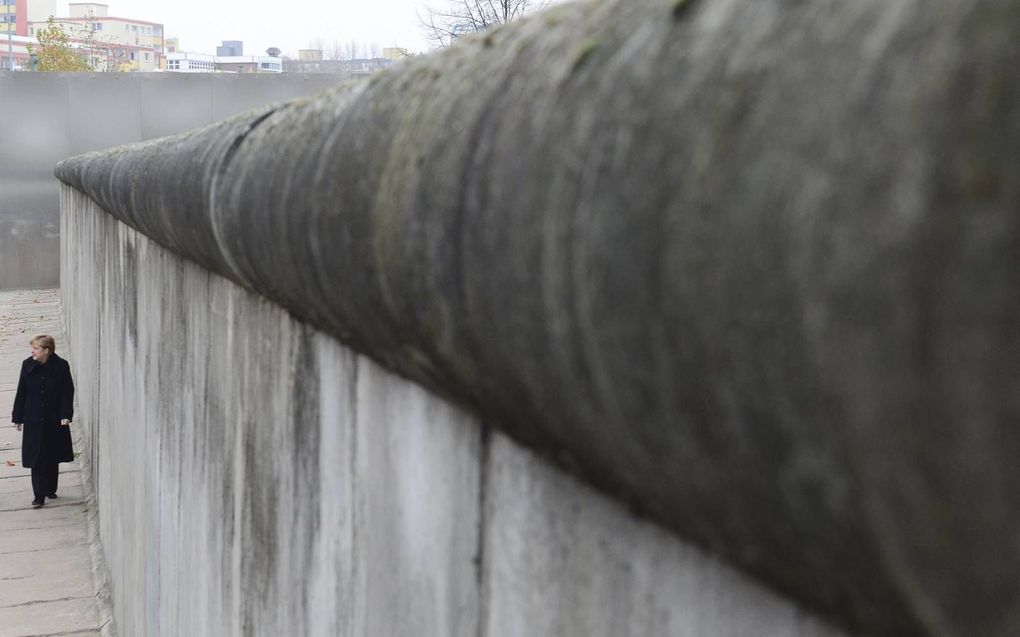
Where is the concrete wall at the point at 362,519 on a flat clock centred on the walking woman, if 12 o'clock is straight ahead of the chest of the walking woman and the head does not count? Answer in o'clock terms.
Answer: The concrete wall is roughly at 12 o'clock from the walking woman.

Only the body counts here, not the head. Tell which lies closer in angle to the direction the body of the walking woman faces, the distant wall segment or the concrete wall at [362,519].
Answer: the concrete wall

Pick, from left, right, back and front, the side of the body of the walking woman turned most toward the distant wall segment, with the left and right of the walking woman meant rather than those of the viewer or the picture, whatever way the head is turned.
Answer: back

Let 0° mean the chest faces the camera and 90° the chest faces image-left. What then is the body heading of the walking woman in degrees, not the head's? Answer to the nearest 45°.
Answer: approximately 0°
